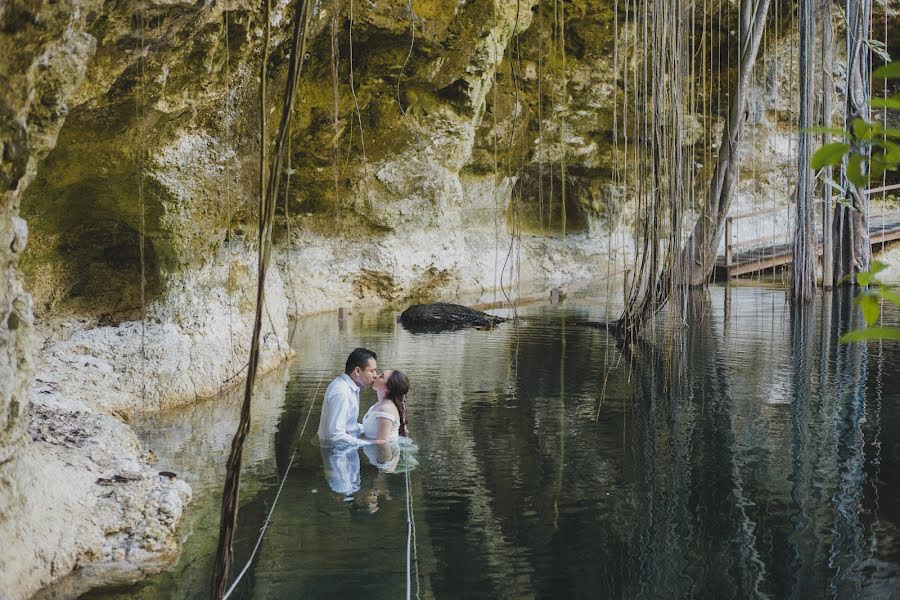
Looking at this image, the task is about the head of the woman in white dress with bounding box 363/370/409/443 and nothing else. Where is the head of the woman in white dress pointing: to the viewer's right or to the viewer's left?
to the viewer's left

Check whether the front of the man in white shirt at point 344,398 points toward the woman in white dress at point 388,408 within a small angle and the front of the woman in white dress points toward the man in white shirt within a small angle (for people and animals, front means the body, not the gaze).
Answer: yes

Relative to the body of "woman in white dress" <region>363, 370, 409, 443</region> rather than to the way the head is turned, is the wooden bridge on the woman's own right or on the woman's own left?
on the woman's own right

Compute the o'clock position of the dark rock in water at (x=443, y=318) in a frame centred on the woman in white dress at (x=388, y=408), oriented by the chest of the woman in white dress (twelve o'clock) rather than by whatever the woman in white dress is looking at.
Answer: The dark rock in water is roughly at 3 o'clock from the woman in white dress.

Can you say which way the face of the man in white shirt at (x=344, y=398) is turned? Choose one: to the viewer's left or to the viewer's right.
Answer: to the viewer's right

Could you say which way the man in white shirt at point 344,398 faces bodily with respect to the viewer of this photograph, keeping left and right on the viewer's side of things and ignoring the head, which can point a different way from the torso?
facing to the right of the viewer

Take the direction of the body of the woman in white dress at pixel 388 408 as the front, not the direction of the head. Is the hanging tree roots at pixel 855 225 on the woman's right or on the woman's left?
on the woman's right

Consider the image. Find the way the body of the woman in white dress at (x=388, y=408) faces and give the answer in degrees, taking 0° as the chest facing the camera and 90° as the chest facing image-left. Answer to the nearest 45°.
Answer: approximately 90°

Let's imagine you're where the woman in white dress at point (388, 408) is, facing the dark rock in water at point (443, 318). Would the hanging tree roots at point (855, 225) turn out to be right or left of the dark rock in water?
right

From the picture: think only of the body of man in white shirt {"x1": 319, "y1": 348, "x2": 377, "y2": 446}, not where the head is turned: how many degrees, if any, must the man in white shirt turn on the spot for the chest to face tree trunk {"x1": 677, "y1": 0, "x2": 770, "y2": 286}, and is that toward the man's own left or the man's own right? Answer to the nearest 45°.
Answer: approximately 45° to the man's own left

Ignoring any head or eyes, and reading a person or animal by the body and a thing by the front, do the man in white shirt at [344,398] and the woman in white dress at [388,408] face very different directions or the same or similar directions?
very different directions

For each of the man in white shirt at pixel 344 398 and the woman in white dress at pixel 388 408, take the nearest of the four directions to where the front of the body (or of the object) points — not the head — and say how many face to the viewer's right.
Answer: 1
